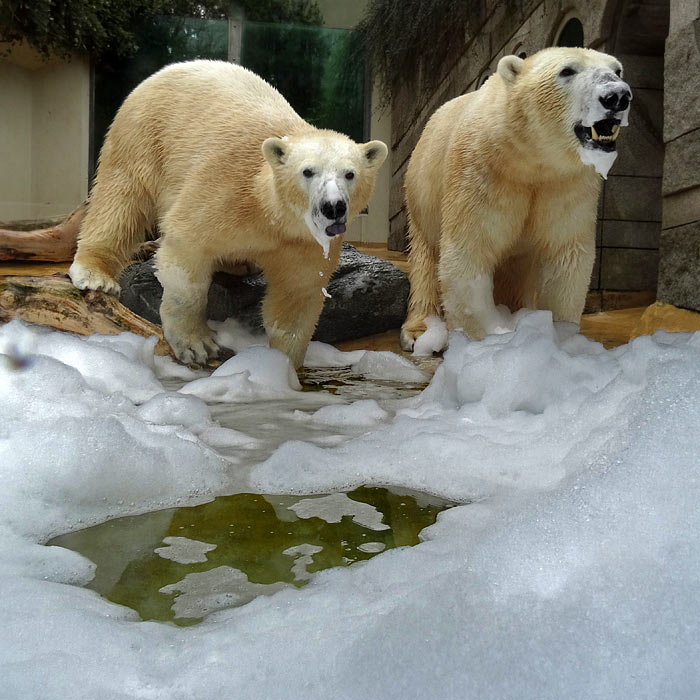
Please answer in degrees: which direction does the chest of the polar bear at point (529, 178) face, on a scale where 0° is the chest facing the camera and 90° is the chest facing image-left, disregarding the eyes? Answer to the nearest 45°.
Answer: approximately 315°

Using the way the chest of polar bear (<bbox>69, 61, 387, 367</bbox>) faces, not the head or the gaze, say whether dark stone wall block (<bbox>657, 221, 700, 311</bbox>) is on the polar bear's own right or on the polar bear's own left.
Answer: on the polar bear's own left

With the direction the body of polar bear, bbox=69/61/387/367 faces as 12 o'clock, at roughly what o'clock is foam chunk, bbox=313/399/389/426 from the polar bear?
The foam chunk is roughly at 1 o'clock from the polar bear.

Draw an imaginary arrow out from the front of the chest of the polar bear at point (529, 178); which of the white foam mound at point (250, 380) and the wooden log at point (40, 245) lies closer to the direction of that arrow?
the white foam mound

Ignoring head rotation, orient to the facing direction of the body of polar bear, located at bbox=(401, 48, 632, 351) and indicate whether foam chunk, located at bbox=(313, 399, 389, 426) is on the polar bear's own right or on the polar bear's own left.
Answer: on the polar bear's own right

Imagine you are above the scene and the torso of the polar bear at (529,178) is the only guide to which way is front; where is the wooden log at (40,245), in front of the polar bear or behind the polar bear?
behind

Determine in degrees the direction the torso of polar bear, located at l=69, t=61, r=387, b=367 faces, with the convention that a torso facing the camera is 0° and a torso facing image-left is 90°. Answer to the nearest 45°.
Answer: approximately 315°
